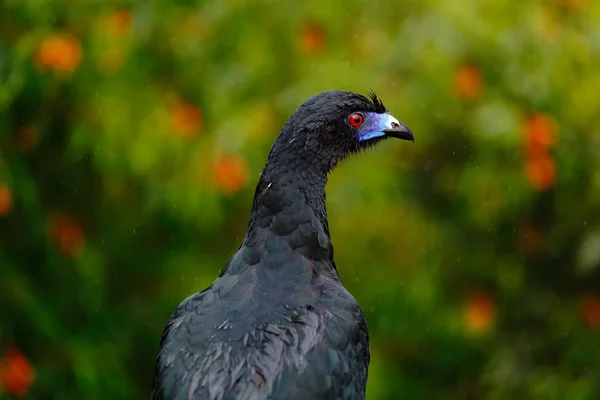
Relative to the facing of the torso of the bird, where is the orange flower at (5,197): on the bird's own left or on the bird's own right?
on the bird's own left

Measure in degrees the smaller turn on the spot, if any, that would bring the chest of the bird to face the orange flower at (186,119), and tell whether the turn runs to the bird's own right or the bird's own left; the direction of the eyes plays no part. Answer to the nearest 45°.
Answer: approximately 45° to the bird's own left

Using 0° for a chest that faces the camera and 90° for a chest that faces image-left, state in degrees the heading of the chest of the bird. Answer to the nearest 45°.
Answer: approximately 225°

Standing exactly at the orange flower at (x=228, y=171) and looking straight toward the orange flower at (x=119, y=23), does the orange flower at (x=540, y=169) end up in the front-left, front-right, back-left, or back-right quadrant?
back-right

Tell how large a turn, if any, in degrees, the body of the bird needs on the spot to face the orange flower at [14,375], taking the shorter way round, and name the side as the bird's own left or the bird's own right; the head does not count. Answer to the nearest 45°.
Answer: approximately 90° to the bird's own left
